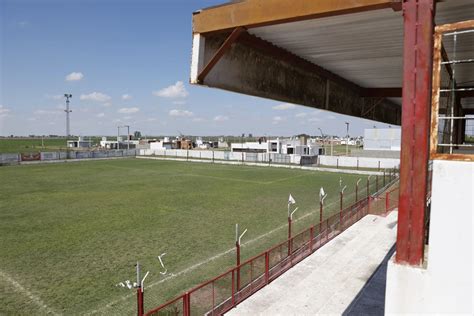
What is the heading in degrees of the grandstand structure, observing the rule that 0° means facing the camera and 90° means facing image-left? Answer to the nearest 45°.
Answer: approximately 90°
